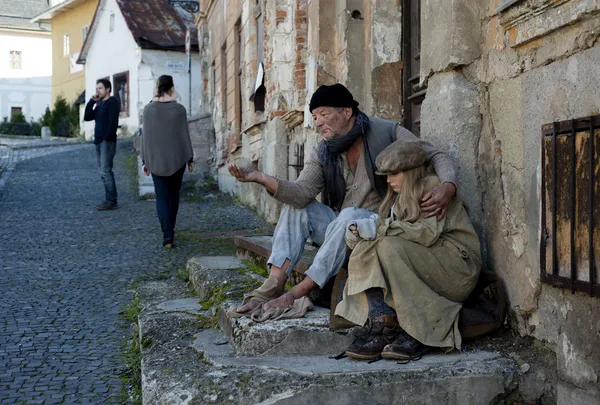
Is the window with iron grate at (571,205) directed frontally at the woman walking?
no

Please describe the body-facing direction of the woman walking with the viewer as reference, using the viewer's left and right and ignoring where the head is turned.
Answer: facing away from the viewer

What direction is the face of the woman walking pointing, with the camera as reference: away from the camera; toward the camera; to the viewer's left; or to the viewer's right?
away from the camera

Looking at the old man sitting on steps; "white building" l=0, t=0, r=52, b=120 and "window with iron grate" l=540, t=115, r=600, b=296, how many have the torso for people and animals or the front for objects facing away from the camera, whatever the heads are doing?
0

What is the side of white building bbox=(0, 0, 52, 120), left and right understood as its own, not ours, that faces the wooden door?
front

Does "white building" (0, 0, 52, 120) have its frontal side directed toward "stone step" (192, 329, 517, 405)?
yes

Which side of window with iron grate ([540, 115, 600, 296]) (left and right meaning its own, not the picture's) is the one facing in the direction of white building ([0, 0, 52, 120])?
right

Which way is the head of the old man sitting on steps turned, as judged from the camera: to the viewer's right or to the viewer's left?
to the viewer's left

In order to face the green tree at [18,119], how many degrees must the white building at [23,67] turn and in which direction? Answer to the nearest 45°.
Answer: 0° — it already faces it

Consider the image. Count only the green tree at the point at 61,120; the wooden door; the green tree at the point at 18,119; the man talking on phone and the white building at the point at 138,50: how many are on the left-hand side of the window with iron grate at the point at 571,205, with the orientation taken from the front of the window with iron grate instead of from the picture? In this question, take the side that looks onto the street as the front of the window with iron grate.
0

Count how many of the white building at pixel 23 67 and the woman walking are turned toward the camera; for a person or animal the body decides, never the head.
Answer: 1

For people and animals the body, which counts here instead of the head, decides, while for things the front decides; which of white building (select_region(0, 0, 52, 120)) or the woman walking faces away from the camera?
the woman walking

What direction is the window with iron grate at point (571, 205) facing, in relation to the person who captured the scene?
facing the viewer and to the left of the viewer

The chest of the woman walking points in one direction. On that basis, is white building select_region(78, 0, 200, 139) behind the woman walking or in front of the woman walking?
in front

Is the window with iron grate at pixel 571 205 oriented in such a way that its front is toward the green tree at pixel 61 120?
no

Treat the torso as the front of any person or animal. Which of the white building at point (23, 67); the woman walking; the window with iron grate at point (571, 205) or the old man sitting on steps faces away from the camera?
the woman walking

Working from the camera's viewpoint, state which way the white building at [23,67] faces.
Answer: facing the viewer

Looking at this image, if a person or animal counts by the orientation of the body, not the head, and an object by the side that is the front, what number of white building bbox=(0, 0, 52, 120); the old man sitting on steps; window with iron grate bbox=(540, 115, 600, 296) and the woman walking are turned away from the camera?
1

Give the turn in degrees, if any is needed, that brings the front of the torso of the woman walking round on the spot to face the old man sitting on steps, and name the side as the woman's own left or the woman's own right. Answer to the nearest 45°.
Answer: approximately 180°
